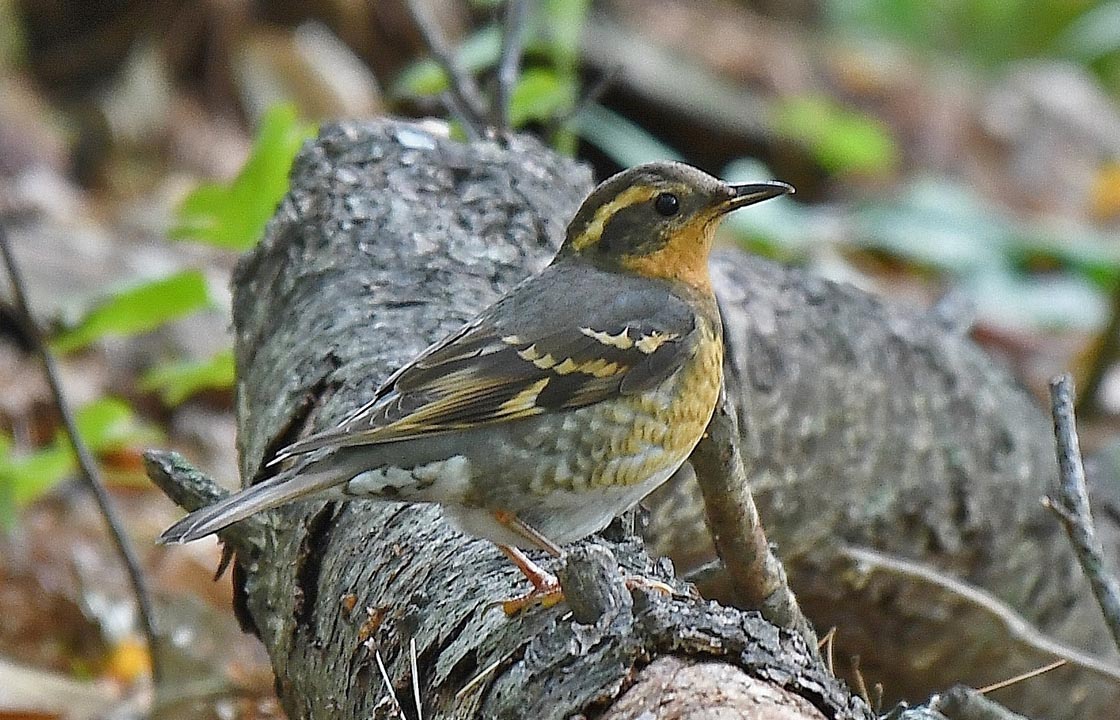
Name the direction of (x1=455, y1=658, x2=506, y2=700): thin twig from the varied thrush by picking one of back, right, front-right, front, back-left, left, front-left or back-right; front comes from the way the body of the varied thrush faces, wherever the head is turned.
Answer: right

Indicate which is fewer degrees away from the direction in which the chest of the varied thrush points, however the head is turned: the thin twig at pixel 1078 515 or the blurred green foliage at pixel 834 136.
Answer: the thin twig

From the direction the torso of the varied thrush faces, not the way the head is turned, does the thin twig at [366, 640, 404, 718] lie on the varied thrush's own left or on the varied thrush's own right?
on the varied thrush's own right

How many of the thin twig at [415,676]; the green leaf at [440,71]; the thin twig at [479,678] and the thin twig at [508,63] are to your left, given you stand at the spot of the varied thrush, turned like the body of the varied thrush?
2

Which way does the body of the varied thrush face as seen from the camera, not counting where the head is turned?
to the viewer's right

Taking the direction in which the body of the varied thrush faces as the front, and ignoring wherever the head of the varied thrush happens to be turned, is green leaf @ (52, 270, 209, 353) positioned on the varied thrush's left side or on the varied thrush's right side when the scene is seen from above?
on the varied thrush's left side

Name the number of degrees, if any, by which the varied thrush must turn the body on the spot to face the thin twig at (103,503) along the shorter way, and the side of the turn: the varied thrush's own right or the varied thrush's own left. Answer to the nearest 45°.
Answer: approximately 135° to the varied thrush's own left

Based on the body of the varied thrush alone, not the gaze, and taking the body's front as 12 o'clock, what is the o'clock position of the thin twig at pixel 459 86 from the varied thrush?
The thin twig is roughly at 9 o'clock from the varied thrush.

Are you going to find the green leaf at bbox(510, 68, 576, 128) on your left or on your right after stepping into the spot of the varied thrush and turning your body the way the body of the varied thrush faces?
on your left

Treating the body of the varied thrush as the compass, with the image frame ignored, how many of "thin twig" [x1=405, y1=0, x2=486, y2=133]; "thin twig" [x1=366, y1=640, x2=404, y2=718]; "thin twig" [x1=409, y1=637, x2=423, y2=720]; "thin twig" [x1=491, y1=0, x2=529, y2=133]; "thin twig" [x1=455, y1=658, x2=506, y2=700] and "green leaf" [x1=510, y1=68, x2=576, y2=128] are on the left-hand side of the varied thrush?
3

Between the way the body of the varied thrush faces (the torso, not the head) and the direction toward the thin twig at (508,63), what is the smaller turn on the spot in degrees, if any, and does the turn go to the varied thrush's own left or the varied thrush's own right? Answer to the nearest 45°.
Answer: approximately 90° to the varied thrush's own left

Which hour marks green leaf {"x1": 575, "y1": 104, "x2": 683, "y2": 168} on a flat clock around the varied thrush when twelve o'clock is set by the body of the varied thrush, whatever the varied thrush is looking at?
The green leaf is roughly at 9 o'clock from the varied thrush.

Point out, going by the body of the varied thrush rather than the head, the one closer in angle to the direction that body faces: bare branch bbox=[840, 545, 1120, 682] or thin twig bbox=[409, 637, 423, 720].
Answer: the bare branch

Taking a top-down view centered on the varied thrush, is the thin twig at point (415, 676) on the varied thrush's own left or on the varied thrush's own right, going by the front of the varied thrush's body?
on the varied thrush's own right

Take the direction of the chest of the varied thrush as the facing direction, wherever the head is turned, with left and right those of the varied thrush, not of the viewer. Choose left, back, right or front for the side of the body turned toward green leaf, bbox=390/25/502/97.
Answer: left

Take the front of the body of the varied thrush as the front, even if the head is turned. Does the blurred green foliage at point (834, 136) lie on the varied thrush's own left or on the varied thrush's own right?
on the varied thrush's own left
